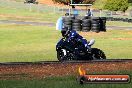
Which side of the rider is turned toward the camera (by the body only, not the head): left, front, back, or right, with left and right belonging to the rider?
left
